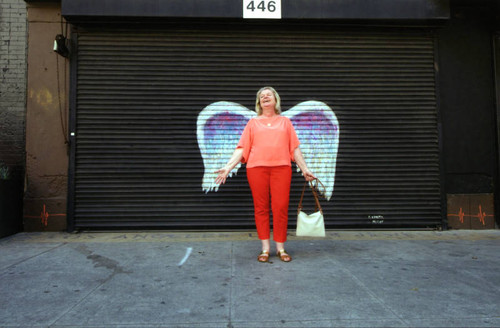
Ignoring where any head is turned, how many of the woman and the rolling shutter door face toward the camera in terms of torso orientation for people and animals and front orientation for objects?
2

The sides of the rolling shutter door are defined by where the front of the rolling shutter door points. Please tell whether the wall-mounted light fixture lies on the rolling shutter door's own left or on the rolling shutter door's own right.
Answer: on the rolling shutter door's own right

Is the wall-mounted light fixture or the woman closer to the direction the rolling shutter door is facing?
the woman

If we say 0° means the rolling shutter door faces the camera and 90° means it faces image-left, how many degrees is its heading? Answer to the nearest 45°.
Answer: approximately 0°

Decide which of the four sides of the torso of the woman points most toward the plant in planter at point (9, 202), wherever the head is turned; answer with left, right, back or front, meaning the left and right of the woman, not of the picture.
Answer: right

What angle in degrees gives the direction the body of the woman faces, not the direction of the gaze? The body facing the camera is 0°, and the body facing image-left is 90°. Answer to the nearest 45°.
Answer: approximately 0°

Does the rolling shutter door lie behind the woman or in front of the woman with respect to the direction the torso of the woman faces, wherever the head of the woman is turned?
behind

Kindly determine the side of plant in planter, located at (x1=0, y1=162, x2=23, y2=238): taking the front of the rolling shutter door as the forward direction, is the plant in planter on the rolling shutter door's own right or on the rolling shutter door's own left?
on the rolling shutter door's own right
